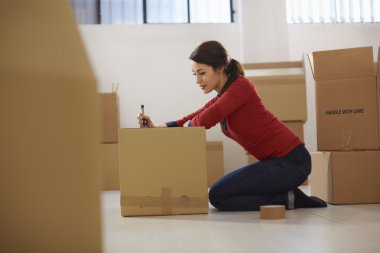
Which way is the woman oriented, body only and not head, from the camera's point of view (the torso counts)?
to the viewer's left
